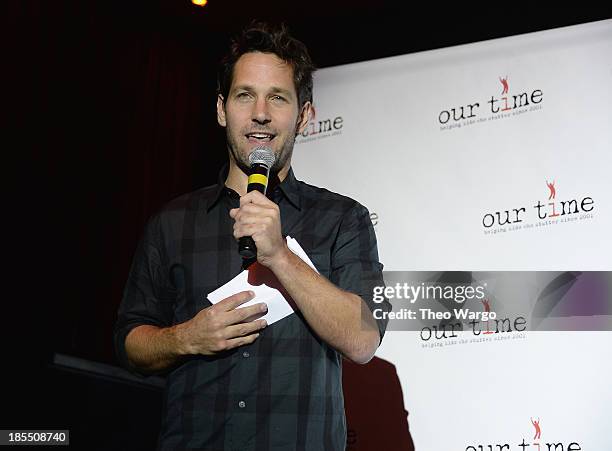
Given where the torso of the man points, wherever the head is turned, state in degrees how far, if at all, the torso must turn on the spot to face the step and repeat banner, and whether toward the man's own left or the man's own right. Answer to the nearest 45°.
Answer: approximately 135° to the man's own left

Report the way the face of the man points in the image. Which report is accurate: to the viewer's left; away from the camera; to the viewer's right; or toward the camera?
toward the camera

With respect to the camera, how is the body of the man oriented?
toward the camera

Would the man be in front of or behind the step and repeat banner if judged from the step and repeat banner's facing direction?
in front

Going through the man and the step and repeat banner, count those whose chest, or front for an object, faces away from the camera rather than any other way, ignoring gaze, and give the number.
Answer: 0

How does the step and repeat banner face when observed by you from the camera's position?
facing the viewer and to the left of the viewer
